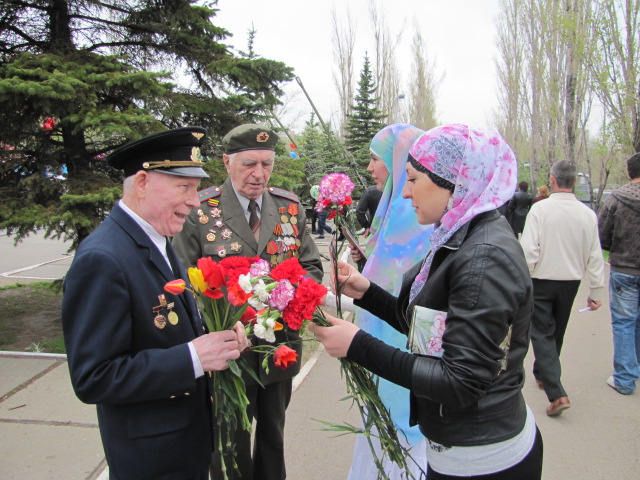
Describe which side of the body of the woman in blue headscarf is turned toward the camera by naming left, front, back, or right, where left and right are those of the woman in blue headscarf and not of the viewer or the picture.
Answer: left

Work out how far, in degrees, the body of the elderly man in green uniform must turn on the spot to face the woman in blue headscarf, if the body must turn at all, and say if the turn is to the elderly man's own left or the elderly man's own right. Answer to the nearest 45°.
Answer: approximately 90° to the elderly man's own left

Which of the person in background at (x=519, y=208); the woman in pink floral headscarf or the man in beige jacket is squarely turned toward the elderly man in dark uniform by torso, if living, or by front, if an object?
the woman in pink floral headscarf

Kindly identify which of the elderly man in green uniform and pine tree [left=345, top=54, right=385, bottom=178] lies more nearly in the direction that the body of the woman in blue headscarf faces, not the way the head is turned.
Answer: the elderly man in green uniform

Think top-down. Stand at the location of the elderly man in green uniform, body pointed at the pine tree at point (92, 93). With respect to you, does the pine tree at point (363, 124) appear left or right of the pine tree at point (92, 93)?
right

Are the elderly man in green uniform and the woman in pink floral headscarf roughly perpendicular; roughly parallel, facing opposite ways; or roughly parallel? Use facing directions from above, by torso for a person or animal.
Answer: roughly perpendicular

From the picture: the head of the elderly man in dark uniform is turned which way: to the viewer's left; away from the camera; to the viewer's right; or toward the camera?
to the viewer's right

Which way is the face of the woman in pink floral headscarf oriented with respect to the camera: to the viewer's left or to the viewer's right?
to the viewer's left

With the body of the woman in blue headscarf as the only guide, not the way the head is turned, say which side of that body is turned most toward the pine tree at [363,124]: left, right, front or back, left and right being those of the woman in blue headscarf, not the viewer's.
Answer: right

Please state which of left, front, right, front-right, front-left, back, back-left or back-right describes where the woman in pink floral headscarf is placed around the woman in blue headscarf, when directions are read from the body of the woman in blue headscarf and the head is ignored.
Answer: left

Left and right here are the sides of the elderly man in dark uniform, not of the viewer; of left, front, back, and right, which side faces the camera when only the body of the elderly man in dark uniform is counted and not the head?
right

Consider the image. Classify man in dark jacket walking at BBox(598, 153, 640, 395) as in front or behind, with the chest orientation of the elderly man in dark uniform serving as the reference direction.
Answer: in front
